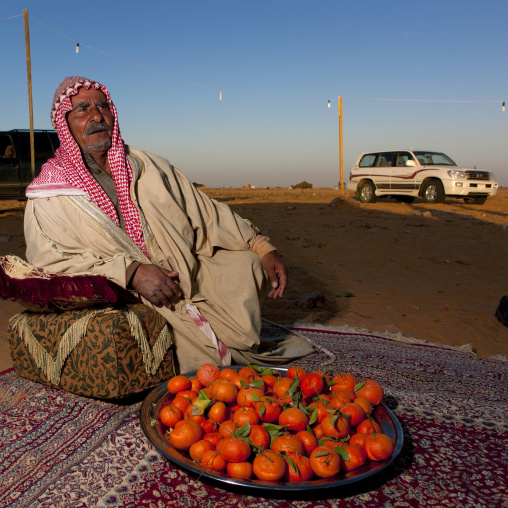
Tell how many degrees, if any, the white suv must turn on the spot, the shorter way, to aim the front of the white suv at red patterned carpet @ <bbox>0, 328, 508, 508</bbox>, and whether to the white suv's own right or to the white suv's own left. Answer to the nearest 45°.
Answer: approximately 45° to the white suv's own right

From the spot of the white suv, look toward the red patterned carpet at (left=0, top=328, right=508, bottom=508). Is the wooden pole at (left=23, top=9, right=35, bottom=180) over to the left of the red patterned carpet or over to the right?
right

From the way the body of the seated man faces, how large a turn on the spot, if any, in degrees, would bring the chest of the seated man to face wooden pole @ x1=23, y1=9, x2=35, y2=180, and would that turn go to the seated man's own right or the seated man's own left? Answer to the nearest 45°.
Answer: approximately 135° to the seated man's own left

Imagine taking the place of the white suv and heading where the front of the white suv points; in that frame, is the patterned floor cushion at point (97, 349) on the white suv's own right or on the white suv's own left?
on the white suv's own right

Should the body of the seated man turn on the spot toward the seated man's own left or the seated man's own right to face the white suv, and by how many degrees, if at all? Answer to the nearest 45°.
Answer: approximately 90° to the seated man's own left

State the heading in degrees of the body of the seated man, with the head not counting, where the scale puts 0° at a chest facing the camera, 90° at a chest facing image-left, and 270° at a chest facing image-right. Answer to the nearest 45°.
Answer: approximately 315°
